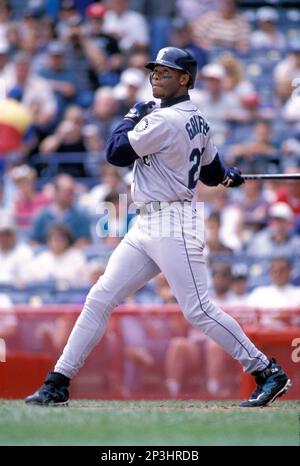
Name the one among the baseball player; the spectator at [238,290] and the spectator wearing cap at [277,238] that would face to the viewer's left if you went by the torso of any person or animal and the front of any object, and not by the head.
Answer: the baseball player

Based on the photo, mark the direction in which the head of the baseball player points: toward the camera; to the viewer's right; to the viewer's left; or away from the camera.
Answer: to the viewer's left

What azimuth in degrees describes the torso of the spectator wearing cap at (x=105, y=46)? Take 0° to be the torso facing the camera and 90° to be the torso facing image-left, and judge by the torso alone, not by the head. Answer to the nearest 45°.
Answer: approximately 45°

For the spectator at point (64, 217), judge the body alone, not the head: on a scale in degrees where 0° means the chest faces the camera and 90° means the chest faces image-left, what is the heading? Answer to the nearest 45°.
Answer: approximately 0°

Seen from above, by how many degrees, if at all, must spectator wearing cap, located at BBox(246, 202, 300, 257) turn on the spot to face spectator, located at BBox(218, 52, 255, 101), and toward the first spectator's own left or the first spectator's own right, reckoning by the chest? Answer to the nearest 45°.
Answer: approximately 180°

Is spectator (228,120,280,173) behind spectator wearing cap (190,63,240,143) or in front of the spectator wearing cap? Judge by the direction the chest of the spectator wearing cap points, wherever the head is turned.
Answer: in front

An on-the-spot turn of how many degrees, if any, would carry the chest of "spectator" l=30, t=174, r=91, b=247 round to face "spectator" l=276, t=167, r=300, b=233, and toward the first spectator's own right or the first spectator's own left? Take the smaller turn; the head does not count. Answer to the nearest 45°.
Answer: approximately 90° to the first spectator's own left
